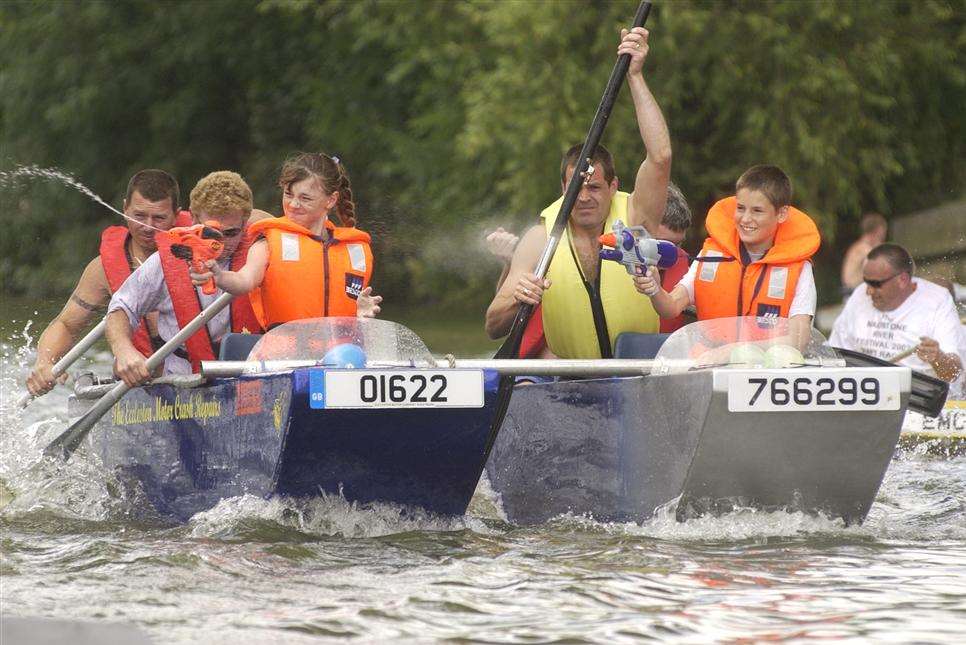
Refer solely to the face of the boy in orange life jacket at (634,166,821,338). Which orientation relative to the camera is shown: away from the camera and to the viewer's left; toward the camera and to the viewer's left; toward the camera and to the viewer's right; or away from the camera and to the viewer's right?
toward the camera and to the viewer's left

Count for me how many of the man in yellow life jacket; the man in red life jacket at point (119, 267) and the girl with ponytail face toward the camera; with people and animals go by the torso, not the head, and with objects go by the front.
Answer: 3

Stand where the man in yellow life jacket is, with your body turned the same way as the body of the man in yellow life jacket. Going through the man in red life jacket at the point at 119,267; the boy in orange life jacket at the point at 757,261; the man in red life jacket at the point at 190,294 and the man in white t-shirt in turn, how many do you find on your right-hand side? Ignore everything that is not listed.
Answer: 2

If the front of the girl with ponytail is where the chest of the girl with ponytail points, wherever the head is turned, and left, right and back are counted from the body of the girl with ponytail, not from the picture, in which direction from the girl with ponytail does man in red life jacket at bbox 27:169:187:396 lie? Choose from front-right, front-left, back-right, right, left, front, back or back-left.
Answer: back-right

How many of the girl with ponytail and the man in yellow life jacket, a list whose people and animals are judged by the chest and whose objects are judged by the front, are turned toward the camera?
2

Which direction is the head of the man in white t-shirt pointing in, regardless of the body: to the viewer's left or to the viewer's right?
to the viewer's left

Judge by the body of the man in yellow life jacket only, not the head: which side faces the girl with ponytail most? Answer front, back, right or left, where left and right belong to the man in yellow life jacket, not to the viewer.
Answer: right

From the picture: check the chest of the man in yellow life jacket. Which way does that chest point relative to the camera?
toward the camera

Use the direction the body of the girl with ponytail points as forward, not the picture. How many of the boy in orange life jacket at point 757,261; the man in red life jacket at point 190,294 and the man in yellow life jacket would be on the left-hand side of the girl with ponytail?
2

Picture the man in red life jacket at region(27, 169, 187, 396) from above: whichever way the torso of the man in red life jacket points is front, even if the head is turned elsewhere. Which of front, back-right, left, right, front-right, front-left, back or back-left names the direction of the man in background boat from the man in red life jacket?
back-left

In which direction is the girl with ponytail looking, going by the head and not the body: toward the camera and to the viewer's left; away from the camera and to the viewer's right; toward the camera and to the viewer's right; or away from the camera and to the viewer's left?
toward the camera and to the viewer's left

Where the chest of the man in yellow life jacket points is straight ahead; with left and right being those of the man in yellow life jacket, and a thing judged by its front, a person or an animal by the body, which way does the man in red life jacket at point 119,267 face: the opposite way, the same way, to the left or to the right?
the same way

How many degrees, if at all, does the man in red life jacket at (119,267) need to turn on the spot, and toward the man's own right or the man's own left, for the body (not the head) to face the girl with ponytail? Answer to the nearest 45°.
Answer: approximately 45° to the man's own left

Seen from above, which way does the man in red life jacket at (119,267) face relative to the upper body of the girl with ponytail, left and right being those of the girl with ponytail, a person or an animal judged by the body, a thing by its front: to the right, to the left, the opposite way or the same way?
the same way

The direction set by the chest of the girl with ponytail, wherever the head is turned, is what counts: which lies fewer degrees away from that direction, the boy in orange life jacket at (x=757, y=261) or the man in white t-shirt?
the boy in orange life jacket
